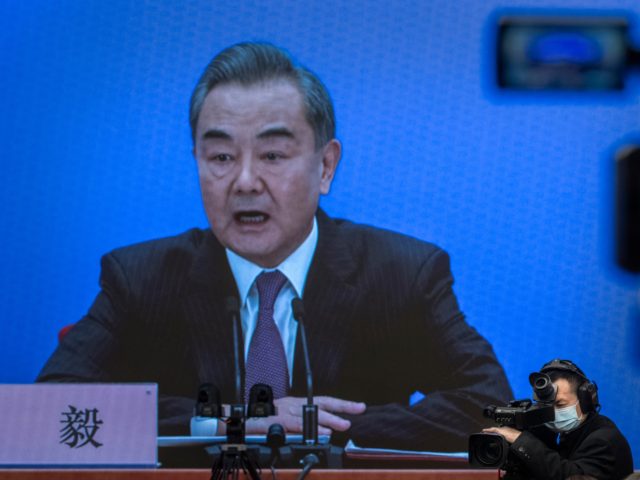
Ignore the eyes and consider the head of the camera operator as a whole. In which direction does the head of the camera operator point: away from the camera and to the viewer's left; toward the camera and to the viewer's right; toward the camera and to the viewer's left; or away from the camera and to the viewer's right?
toward the camera and to the viewer's left

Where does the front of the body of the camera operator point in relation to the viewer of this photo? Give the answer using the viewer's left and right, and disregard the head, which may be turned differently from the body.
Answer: facing the viewer and to the left of the viewer
